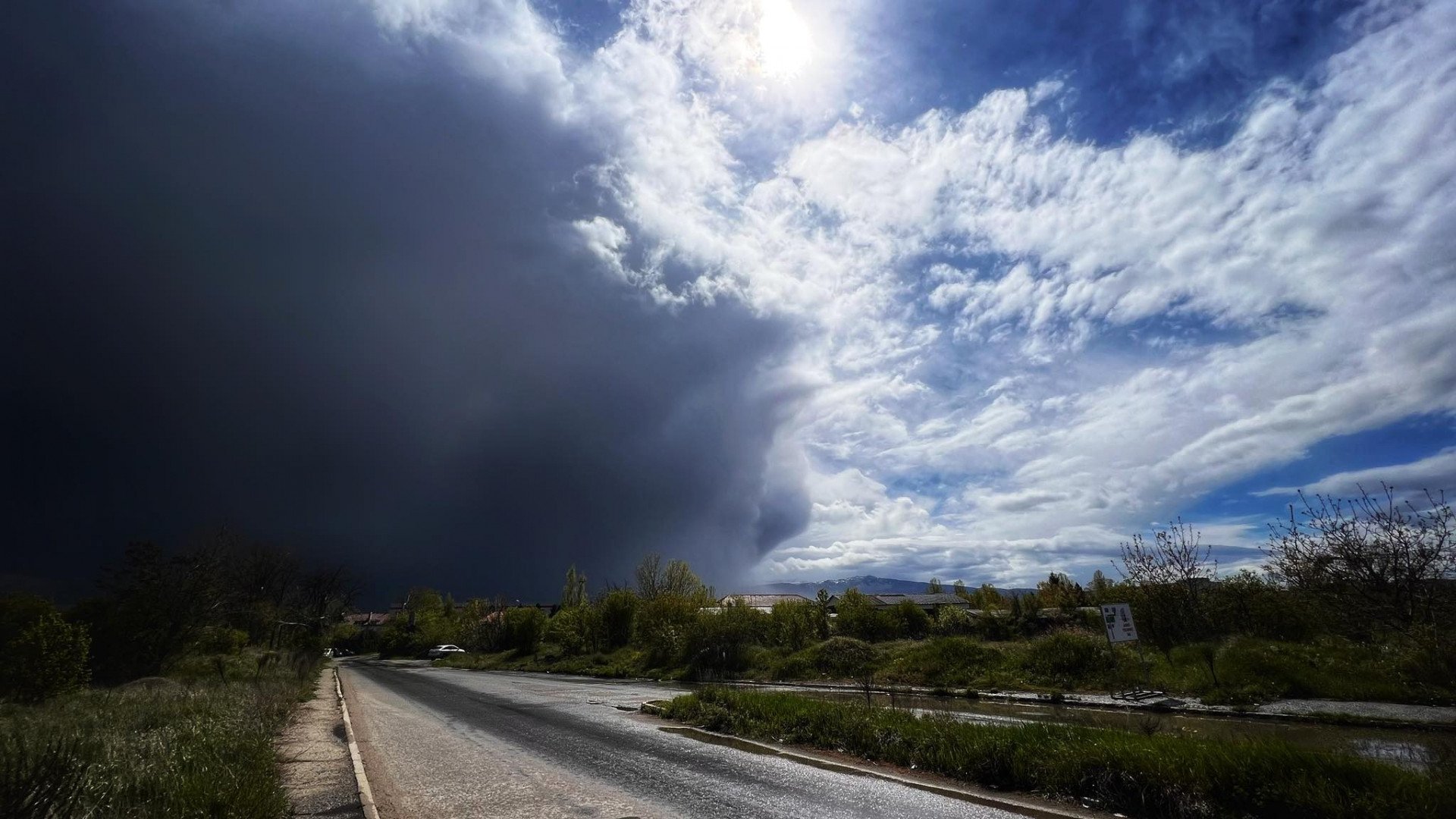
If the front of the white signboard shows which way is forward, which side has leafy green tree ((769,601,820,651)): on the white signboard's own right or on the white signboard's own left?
on the white signboard's own right

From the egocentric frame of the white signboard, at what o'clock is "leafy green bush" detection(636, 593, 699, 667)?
The leafy green bush is roughly at 4 o'clock from the white signboard.

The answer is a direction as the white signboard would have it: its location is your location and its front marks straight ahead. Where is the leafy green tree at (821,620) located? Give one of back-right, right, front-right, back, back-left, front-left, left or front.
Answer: back-right

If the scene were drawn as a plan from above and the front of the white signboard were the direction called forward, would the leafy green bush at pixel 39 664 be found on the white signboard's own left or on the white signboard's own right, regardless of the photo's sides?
on the white signboard's own right

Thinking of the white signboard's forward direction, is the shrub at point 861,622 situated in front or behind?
behind

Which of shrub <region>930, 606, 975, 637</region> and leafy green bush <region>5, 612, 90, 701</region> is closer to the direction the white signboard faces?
the leafy green bush

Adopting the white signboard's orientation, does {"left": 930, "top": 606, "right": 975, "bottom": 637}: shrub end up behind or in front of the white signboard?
behind

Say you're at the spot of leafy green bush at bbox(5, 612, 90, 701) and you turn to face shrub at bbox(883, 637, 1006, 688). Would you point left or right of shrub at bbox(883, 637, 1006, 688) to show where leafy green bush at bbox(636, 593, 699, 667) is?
left

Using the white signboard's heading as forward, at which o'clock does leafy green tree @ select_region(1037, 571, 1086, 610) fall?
The leafy green tree is roughly at 6 o'clock from the white signboard.

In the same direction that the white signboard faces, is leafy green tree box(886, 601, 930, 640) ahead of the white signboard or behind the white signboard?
behind

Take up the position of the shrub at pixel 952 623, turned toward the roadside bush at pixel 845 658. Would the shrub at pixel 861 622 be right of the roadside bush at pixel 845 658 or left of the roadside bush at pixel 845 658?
right

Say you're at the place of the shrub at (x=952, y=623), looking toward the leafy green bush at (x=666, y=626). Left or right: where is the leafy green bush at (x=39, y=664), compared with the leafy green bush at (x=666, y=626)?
left

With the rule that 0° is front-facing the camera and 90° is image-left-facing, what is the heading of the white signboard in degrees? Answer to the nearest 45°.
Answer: approximately 0°
